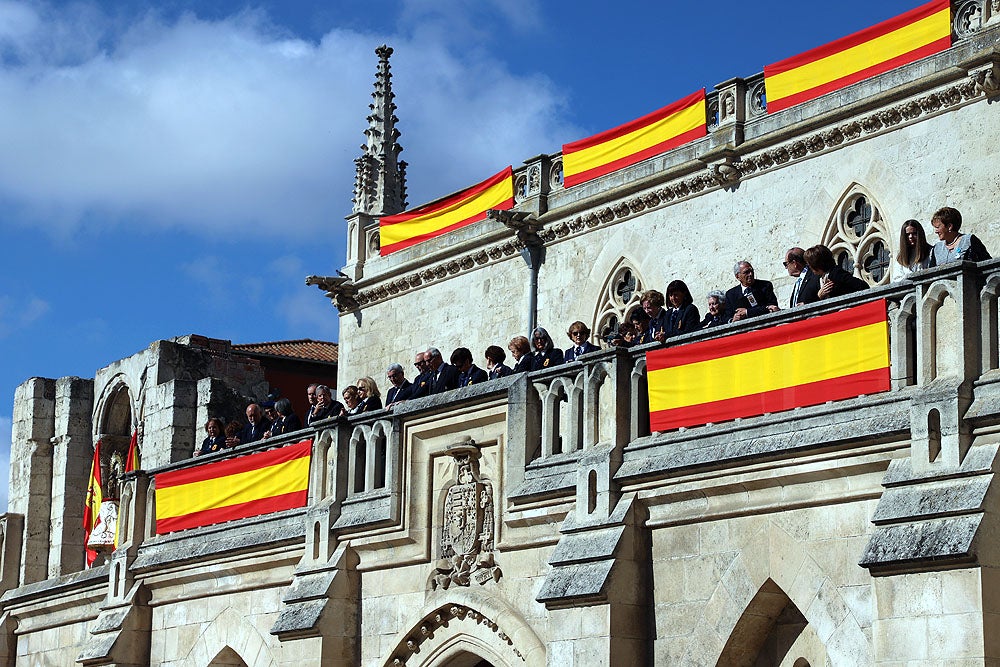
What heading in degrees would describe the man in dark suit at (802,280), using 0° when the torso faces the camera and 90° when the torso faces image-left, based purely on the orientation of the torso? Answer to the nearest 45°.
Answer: approximately 45°

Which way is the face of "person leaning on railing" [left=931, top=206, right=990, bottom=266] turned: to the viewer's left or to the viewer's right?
to the viewer's left

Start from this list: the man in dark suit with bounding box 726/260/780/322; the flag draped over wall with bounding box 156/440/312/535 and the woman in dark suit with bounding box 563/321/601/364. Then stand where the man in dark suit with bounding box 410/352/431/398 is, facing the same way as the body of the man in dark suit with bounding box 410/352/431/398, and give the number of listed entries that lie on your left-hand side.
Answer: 2

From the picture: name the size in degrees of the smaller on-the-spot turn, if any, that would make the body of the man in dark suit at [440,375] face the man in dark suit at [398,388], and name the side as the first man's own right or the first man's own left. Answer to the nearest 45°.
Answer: approximately 90° to the first man's own right

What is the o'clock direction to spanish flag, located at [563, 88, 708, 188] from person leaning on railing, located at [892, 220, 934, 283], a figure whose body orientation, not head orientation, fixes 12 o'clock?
The spanish flag is roughly at 4 o'clock from the person leaning on railing.

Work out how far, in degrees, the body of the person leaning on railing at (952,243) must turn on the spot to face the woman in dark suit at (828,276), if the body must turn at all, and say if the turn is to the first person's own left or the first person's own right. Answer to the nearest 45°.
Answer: approximately 90° to the first person's own right
